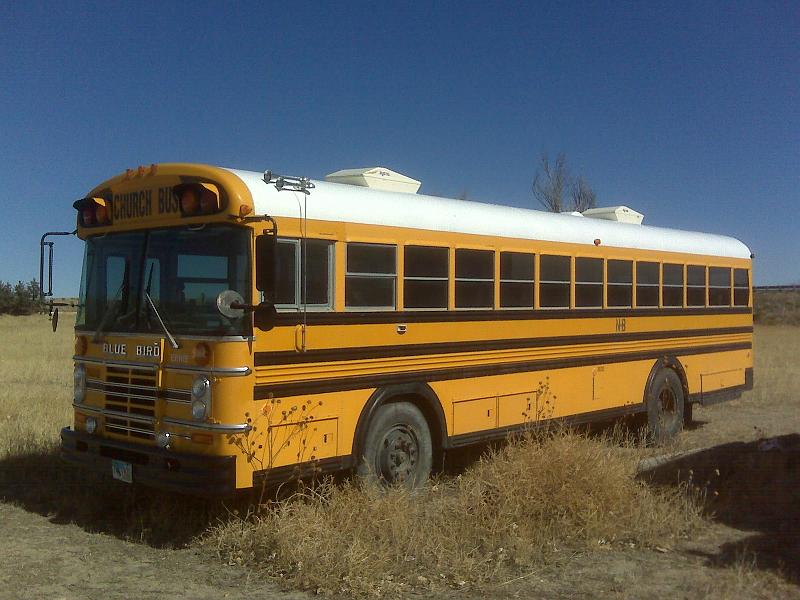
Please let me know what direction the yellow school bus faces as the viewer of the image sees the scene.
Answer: facing the viewer and to the left of the viewer
